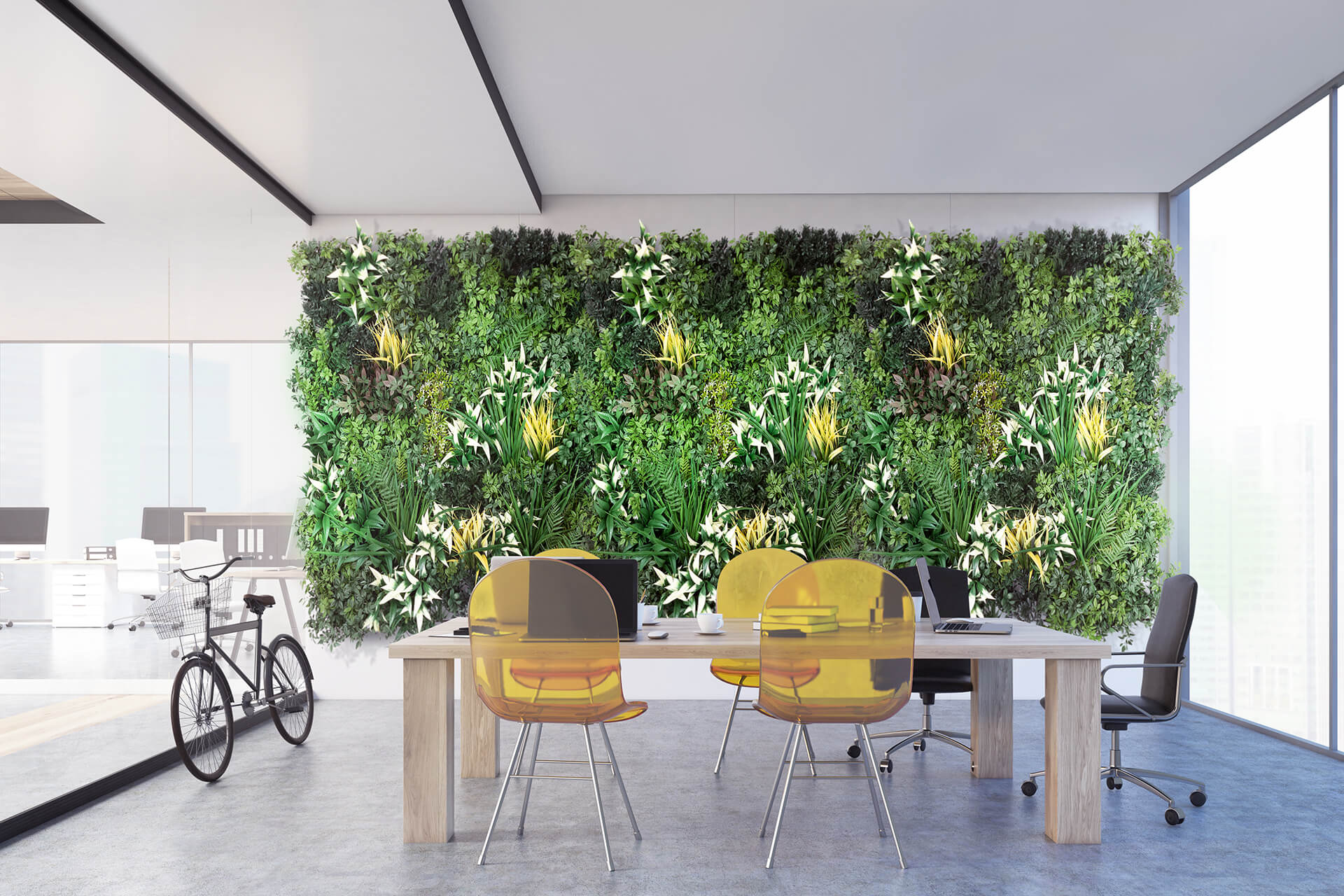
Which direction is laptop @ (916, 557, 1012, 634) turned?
to the viewer's right

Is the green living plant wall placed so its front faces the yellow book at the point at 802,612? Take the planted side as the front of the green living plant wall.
yes

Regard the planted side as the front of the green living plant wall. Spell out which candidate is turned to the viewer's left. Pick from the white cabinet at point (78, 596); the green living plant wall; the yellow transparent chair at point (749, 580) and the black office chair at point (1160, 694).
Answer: the black office chair

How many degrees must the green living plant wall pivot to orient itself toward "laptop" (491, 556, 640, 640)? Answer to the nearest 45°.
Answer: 0° — it already faces it

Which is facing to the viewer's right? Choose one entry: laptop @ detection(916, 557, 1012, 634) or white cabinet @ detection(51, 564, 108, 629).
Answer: the laptop

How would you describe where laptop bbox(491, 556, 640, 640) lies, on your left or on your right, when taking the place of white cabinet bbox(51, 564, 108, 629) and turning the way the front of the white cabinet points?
on your left

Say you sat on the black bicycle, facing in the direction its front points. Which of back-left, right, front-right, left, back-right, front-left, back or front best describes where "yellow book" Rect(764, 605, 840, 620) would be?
left

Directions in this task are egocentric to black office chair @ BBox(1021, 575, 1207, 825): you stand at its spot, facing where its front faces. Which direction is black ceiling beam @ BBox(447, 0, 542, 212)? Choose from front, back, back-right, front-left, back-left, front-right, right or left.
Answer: front

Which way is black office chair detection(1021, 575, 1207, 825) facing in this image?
to the viewer's left
